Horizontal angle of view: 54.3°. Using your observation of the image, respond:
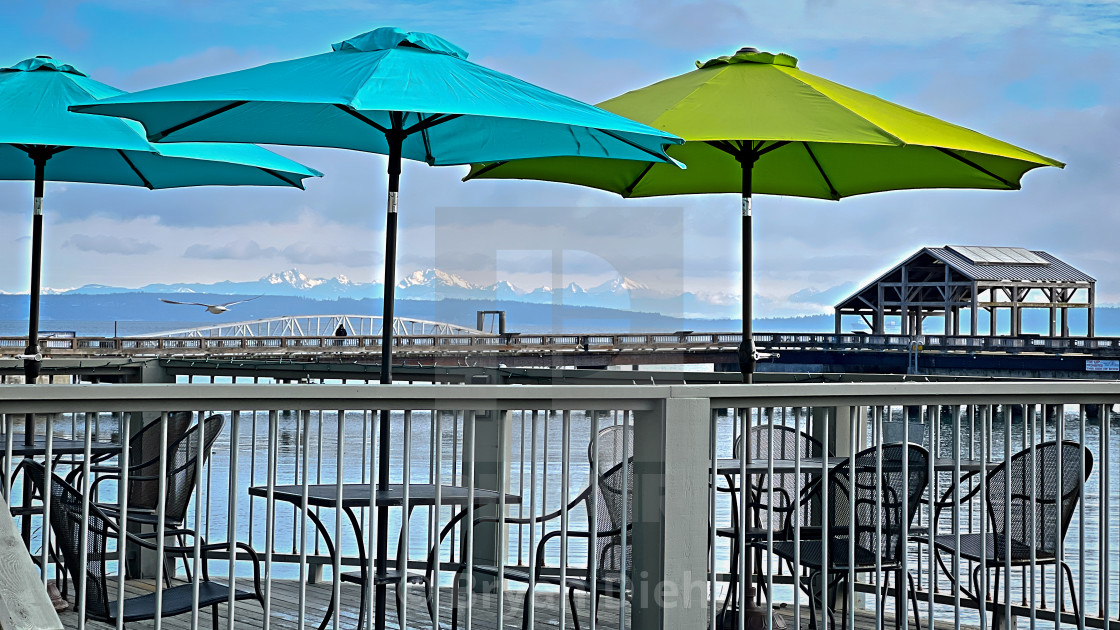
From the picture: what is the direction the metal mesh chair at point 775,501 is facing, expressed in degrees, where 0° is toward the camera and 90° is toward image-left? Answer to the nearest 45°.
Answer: approximately 45°

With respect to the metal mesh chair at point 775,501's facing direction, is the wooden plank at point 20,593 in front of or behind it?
in front

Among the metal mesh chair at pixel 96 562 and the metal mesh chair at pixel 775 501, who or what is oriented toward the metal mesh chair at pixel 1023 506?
the metal mesh chair at pixel 96 562

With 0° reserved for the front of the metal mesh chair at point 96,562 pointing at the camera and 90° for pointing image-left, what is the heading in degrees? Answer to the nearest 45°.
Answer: approximately 270°

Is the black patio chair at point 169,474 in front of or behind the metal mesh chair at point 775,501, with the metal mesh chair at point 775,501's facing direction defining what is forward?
in front

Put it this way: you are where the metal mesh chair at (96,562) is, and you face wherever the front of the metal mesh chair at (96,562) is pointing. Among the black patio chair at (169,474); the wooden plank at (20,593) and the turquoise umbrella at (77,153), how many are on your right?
1

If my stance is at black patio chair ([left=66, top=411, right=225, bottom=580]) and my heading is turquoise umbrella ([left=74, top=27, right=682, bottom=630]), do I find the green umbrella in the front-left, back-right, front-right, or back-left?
front-left

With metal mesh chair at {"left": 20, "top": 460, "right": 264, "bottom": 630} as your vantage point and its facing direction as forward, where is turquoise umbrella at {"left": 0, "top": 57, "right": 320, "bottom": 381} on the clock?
The turquoise umbrella is roughly at 9 o'clock from the metal mesh chair.

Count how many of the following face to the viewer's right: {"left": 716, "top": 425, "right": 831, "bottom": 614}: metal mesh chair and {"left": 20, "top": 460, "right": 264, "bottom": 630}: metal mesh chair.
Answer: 1

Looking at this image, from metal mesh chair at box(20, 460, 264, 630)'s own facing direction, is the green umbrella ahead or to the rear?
ahead

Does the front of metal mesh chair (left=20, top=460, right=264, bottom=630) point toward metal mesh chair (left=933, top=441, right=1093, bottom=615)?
yes

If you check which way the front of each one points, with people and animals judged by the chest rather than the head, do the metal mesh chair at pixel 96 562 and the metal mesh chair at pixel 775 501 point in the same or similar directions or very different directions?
very different directions
